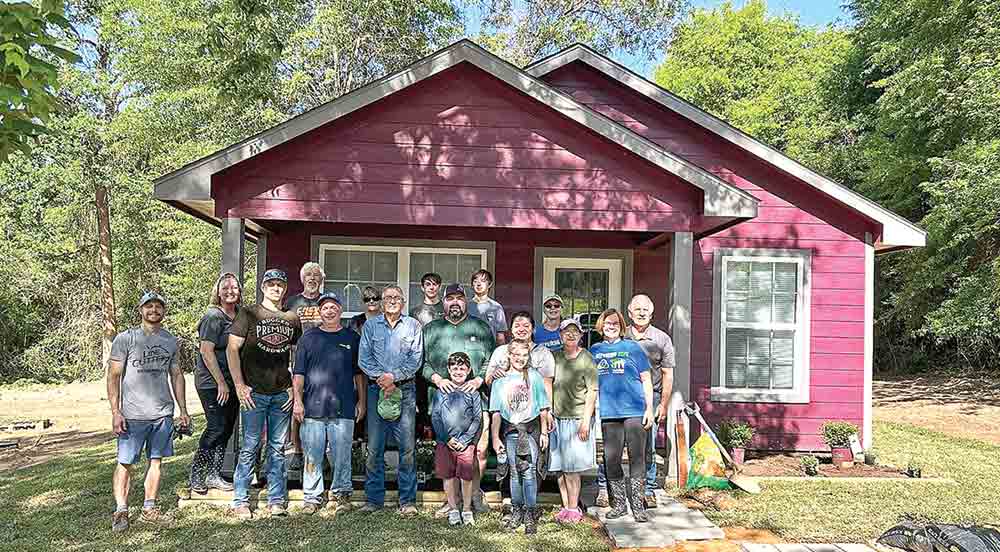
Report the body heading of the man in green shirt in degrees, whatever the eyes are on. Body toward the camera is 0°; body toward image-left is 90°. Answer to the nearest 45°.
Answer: approximately 0°

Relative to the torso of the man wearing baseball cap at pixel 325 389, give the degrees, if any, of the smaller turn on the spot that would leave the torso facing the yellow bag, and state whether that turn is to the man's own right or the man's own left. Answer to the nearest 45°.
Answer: approximately 90° to the man's own left

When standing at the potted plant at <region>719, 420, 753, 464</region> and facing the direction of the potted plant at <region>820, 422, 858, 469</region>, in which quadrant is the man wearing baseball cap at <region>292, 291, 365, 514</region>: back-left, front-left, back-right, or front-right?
back-right

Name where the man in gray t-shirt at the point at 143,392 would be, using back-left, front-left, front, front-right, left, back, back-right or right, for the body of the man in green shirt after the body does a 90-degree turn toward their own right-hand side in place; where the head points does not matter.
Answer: front

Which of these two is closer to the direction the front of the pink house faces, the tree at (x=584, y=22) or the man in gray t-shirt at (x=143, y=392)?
the man in gray t-shirt

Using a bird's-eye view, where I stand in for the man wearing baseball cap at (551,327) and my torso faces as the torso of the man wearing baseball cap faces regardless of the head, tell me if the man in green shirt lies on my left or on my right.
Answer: on my right

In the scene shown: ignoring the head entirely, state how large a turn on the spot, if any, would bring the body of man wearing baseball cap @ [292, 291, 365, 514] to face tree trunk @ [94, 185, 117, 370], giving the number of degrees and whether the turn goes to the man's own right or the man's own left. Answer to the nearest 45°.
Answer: approximately 180°

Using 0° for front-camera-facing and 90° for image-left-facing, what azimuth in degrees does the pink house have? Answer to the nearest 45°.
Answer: approximately 0°

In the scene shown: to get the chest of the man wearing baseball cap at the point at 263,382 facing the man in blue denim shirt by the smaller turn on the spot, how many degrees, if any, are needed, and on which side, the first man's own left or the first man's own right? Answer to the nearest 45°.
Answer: approximately 90° to the first man's own left
